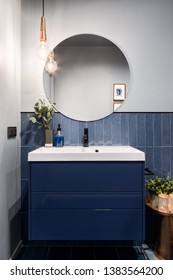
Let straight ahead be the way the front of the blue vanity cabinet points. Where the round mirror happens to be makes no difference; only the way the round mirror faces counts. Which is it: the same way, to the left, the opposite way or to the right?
the same way

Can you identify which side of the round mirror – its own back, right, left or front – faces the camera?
front

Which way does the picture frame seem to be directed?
toward the camera

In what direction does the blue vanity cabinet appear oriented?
toward the camera
